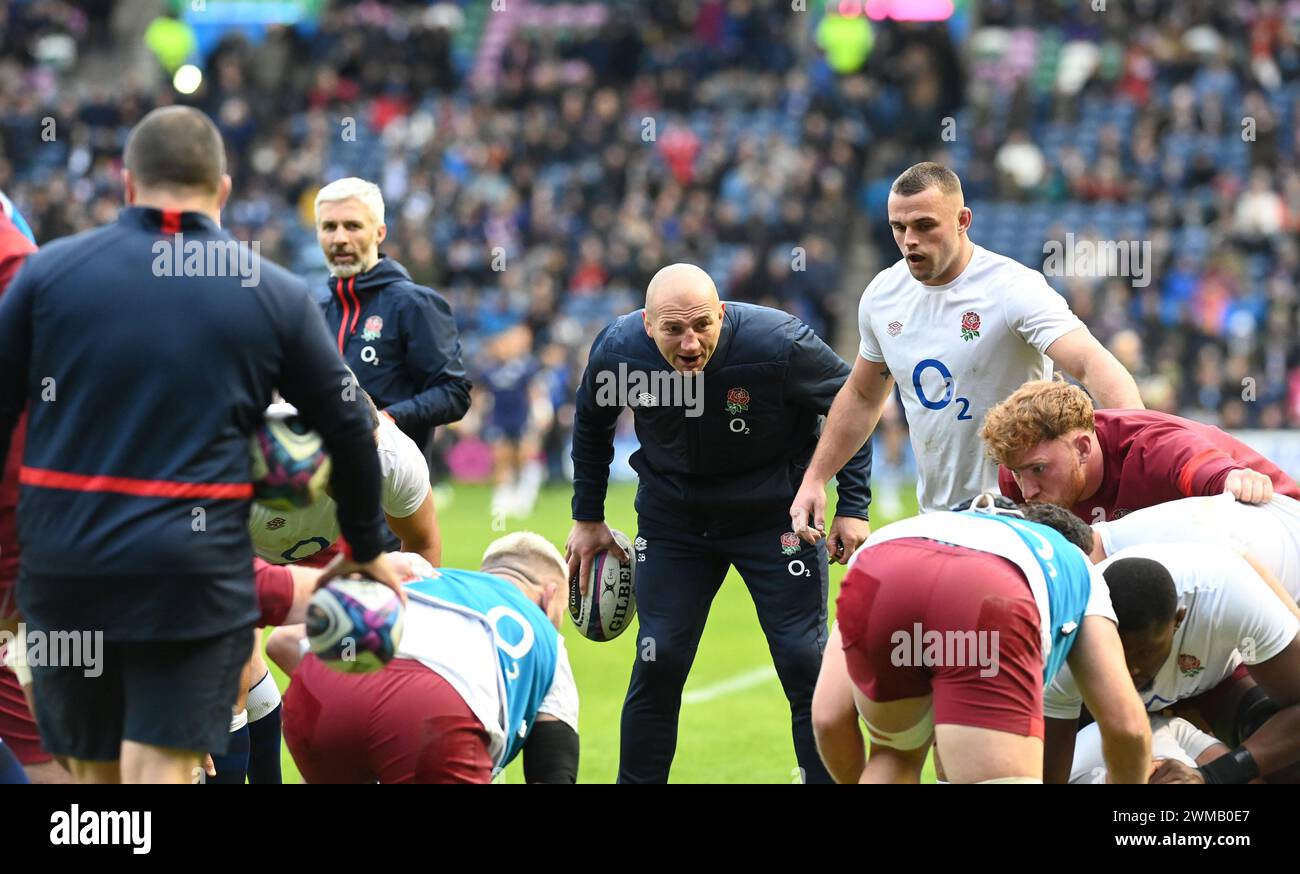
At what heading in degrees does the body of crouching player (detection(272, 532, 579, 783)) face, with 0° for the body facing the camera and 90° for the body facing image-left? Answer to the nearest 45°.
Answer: approximately 225°

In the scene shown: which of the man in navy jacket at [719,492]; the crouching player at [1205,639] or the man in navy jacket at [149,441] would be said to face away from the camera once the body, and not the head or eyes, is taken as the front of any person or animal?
the man in navy jacket at [149,441]

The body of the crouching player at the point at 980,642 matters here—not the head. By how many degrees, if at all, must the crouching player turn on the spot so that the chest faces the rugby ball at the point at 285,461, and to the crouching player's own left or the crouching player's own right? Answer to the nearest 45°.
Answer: approximately 135° to the crouching player's own left

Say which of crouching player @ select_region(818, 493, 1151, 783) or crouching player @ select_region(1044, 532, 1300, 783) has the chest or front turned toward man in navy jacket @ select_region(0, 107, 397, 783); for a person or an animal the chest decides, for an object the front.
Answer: crouching player @ select_region(1044, 532, 1300, 783)

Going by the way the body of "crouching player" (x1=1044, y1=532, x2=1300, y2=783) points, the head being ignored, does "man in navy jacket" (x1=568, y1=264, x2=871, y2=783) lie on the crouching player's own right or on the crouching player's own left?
on the crouching player's own right

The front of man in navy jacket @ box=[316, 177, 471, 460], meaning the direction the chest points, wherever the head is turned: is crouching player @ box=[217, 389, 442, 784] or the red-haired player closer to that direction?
the crouching player

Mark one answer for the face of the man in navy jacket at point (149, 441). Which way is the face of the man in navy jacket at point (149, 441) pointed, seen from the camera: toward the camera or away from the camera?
away from the camera

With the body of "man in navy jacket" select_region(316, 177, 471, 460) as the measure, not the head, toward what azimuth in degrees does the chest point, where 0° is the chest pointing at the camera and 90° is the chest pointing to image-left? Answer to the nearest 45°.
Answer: approximately 45°

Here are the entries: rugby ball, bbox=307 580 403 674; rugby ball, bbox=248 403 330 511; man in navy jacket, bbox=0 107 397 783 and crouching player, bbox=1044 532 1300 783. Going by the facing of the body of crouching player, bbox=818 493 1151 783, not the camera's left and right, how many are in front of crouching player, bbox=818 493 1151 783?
1

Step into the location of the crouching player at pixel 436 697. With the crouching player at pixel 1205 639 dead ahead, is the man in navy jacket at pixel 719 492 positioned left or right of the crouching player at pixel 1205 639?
left

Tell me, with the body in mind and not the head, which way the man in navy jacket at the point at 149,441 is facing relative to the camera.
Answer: away from the camera
